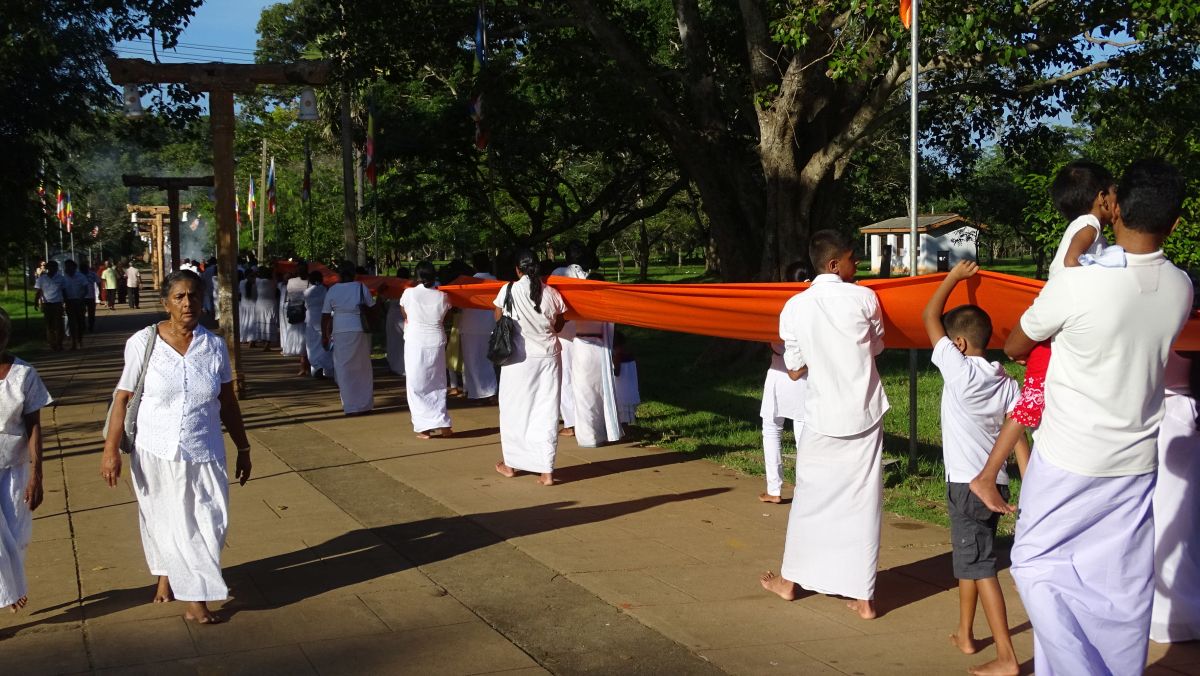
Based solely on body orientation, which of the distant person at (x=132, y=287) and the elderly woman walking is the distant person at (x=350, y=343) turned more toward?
the distant person

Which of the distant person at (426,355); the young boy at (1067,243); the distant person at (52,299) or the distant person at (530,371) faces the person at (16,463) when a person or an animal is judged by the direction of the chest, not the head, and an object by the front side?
the distant person at (52,299)

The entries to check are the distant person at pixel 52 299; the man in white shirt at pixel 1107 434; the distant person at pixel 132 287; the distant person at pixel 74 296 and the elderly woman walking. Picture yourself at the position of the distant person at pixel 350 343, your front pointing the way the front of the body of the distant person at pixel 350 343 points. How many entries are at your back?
2

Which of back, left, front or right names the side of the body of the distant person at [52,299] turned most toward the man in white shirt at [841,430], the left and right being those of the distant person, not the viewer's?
front

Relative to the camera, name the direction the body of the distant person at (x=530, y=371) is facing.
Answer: away from the camera

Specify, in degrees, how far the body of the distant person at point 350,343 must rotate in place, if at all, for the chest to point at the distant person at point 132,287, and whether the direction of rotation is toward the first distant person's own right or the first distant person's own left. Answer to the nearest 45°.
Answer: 0° — they already face them

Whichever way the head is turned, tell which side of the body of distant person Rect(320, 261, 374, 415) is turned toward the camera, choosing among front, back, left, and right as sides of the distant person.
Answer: back

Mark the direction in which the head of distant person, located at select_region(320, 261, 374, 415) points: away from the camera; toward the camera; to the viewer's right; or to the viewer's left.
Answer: away from the camera

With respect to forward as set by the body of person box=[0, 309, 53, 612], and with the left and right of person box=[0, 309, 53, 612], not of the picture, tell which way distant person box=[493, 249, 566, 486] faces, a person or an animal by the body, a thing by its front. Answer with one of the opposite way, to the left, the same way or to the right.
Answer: the opposite way

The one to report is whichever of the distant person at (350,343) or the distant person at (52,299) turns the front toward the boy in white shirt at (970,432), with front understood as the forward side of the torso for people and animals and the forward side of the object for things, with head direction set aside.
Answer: the distant person at (52,299)

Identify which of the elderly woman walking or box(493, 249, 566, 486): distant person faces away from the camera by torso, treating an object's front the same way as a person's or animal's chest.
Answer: the distant person

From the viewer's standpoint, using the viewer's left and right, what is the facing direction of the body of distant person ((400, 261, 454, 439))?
facing away from the viewer

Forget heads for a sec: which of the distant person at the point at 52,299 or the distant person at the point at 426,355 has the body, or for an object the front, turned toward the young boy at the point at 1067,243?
the distant person at the point at 52,299
